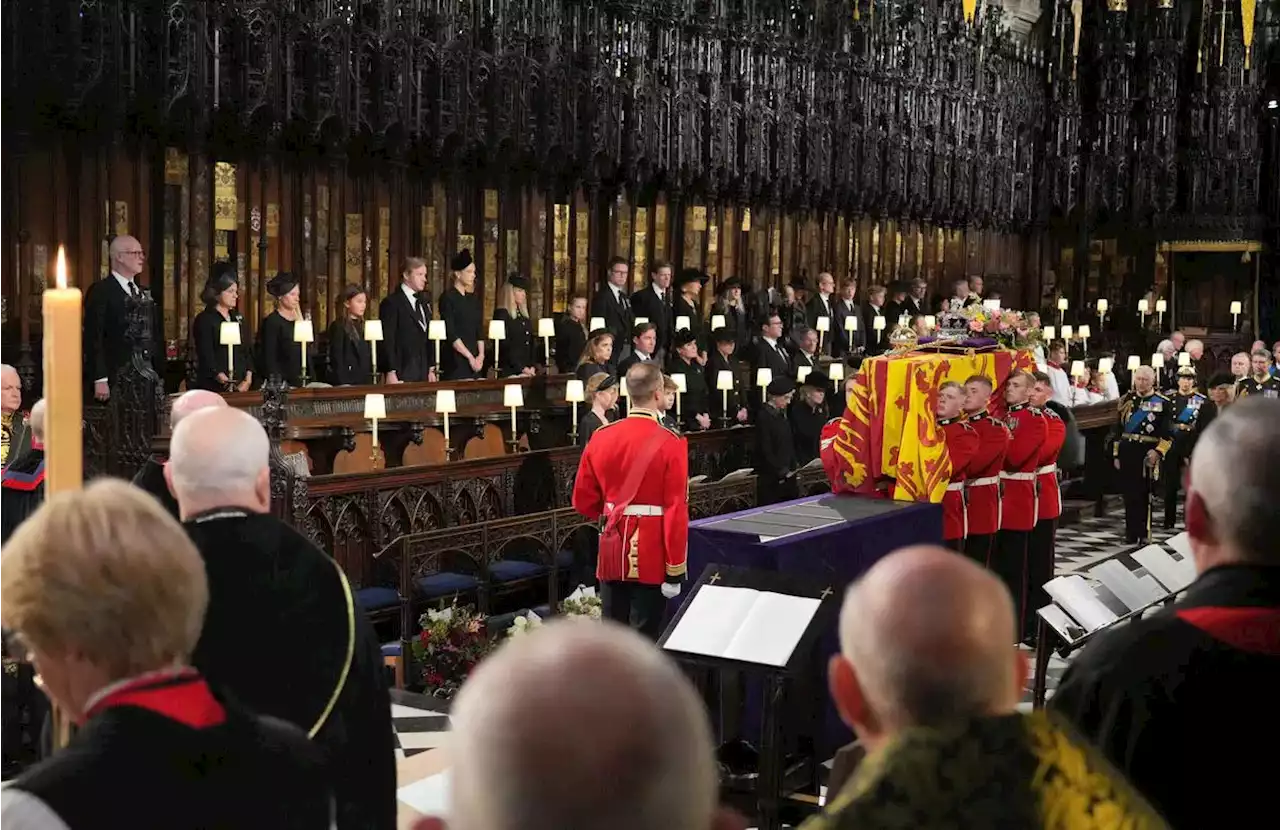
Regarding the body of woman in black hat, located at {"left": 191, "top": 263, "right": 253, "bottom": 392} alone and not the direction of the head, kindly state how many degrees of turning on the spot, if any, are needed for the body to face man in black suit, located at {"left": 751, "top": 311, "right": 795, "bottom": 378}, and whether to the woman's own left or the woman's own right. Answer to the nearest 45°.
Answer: approximately 90° to the woman's own left

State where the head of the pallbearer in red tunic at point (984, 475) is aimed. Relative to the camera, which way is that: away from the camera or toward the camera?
toward the camera

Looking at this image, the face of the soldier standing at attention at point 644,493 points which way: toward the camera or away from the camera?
away from the camera

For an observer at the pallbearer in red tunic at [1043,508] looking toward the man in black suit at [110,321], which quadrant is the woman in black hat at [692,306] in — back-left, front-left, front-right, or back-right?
front-right

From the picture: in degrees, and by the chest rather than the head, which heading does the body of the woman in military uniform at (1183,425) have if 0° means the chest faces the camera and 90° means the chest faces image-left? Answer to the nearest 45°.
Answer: approximately 45°

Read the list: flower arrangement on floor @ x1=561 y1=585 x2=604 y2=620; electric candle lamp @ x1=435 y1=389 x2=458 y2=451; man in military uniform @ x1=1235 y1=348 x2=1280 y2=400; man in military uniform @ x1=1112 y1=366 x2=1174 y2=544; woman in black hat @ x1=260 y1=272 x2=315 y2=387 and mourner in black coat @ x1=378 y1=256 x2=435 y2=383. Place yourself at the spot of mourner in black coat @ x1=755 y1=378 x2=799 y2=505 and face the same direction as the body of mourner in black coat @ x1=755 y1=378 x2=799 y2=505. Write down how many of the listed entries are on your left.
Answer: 2

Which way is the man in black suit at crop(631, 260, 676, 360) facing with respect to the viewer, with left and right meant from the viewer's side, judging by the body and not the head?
facing the viewer and to the right of the viewer

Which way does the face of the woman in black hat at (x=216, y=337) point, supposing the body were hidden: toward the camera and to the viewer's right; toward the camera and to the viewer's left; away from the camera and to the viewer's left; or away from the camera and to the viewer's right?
toward the camera and to the viewer's right

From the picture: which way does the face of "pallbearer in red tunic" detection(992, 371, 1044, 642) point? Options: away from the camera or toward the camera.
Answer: toward the camera

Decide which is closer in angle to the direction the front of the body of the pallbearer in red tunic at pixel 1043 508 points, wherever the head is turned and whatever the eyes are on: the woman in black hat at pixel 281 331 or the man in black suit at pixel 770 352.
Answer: the woman in black hat

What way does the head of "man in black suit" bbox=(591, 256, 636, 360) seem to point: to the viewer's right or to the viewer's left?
to the viewer's right

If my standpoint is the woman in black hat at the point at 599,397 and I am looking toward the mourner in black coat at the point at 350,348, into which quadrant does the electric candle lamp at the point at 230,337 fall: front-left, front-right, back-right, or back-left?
front-left

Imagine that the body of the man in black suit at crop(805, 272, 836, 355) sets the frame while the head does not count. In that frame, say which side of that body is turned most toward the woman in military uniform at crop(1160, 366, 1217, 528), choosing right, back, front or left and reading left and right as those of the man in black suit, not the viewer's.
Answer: front

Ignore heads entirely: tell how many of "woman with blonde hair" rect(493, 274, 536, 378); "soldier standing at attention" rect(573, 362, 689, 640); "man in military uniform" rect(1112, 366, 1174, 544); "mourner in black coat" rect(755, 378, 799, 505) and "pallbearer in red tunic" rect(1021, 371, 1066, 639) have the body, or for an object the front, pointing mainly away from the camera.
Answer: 1

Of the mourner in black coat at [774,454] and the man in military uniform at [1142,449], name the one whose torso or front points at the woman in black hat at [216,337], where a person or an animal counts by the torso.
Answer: the man in military uniform

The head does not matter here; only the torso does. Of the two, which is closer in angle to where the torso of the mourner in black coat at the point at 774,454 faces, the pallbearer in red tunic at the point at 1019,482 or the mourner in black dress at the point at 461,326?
the pallbearer in red tunic
